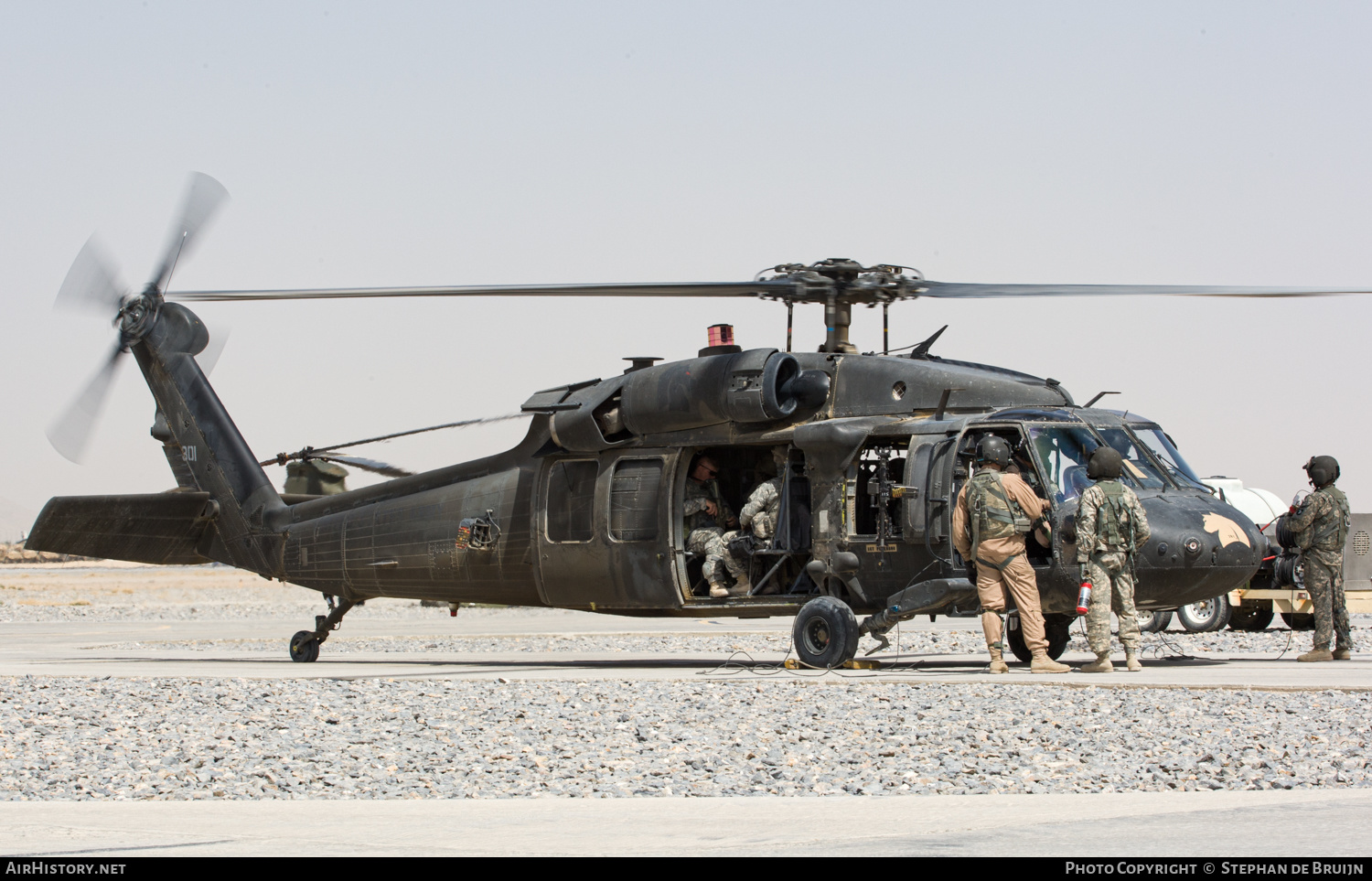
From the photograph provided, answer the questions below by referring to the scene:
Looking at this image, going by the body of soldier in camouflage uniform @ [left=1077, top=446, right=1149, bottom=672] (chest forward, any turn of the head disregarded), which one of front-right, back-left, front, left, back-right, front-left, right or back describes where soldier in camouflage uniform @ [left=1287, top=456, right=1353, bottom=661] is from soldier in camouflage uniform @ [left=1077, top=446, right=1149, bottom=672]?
front-right

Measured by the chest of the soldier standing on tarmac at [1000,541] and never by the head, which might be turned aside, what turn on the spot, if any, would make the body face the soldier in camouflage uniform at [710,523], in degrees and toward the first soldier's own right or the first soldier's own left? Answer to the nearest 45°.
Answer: approximately 90° to the first soldier's own left

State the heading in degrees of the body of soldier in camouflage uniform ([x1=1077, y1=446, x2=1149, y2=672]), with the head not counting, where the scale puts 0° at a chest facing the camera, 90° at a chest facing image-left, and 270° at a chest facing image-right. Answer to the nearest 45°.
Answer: approximately 180°

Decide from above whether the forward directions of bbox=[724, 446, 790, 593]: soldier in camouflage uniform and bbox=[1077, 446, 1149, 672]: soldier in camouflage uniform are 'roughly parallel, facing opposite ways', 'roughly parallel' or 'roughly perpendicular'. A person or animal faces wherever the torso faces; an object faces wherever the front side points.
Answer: roughly perpendicular

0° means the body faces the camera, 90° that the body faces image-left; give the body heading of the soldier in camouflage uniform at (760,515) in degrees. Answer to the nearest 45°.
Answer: approximately 90°

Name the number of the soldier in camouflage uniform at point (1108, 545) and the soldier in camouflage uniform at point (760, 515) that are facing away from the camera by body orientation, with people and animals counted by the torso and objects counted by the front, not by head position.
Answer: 1

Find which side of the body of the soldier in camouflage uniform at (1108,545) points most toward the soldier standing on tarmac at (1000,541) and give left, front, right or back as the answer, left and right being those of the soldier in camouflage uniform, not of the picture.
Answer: left

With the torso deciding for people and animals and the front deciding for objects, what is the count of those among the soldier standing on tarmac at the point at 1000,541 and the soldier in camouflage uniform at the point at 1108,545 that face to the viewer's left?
0

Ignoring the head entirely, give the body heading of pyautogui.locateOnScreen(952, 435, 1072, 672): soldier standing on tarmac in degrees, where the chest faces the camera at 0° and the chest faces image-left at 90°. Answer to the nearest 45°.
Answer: approximately 225°

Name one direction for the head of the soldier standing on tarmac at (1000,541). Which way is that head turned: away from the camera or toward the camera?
away from the camera

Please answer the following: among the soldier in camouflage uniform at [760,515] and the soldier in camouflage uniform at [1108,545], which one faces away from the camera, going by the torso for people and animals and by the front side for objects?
the soldier in camouflage uniform at [1108,545]
